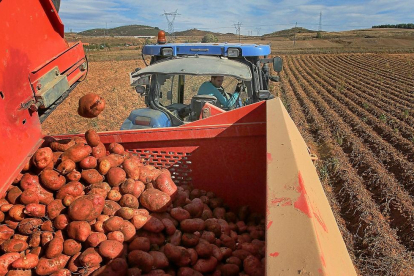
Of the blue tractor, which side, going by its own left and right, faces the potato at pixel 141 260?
back

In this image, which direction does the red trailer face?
away from the camera

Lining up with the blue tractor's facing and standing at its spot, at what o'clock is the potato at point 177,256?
The potato is roughly at 6 o'clock from the blue tractor.

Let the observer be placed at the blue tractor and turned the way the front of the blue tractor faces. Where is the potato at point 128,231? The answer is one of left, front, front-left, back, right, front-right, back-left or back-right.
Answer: back

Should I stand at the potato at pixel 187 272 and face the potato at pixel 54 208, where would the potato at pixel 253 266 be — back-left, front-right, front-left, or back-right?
back-right

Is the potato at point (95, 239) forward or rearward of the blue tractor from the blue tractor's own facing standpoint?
rearward

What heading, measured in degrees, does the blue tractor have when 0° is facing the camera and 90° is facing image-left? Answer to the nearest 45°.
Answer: approximately 180°

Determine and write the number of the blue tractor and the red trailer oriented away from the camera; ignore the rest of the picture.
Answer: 2
